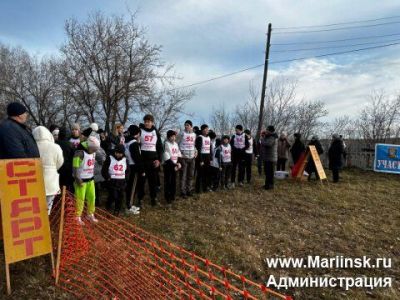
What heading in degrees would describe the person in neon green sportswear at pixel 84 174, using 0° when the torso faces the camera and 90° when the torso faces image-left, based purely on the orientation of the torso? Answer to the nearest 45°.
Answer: approximately 315°

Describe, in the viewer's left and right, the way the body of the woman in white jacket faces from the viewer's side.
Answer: facing away from the viewer and to the right of the viewer

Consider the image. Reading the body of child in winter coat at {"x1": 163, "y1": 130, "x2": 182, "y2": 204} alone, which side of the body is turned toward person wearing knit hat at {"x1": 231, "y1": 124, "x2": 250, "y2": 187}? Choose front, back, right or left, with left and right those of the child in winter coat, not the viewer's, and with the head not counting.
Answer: left

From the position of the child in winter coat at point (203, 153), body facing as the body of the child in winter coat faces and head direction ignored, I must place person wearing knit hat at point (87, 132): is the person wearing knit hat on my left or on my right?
on my right

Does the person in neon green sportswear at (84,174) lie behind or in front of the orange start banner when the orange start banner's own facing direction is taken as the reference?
behind

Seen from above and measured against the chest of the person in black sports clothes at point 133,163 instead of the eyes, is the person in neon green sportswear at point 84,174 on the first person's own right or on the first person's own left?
on the first person's own right

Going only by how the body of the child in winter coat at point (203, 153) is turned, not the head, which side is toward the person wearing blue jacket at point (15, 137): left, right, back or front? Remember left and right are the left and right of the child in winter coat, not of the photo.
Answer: right

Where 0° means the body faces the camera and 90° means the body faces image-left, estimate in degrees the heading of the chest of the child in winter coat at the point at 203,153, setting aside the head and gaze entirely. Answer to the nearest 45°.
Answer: approximately 315°

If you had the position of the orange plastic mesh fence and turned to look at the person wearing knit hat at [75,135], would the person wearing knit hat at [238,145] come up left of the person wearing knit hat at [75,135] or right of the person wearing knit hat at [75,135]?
right
